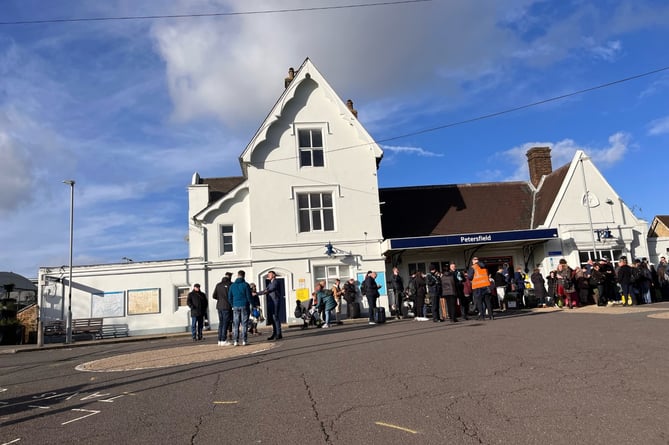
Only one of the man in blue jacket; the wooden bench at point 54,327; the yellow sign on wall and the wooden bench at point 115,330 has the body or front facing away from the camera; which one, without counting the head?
the man in blue jacket

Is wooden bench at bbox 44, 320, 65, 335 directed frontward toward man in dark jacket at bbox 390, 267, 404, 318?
no

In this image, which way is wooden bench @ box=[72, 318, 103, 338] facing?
toward the camera

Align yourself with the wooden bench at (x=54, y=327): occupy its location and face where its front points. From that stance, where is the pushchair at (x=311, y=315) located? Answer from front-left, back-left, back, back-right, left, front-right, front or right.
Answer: front-left

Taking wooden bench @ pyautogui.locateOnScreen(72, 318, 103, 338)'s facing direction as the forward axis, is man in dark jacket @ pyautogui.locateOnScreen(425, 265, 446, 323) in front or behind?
in front

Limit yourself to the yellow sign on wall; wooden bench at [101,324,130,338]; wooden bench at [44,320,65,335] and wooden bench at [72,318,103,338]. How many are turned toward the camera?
4

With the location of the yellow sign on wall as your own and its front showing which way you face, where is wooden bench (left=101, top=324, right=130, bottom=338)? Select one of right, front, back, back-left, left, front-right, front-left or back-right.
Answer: right

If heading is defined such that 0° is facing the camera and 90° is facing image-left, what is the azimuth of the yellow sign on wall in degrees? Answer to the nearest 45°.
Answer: approximately 0°

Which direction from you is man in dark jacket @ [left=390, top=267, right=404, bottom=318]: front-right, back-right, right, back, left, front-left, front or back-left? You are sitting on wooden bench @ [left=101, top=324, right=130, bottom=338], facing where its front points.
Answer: front-left

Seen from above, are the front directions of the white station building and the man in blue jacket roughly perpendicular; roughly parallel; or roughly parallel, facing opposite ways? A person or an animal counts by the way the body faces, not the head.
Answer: roughly parallel, facing opposite ways

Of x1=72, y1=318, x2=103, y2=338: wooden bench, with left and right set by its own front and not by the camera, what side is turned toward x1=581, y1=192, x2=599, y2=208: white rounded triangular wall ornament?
left

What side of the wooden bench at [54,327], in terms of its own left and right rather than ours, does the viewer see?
front
